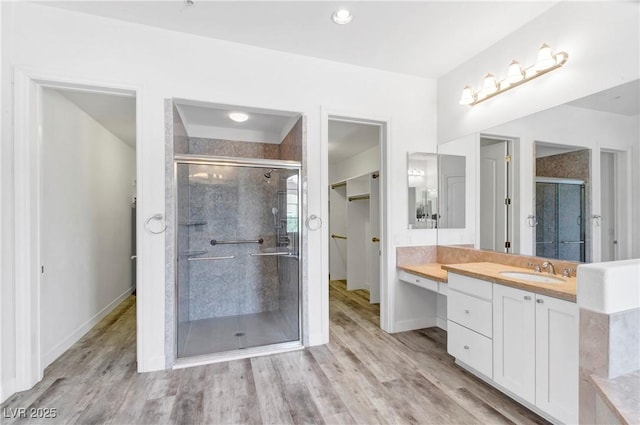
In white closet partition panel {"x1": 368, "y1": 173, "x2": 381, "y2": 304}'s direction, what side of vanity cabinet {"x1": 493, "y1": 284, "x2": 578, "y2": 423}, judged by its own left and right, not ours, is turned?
right

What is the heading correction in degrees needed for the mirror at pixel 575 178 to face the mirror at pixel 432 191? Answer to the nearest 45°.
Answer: approximately 90° to its right

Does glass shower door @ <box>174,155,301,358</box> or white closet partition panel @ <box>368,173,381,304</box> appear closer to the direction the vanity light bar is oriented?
the glass shower door

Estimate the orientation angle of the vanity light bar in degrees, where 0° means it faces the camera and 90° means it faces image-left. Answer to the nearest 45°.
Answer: approximately 45°

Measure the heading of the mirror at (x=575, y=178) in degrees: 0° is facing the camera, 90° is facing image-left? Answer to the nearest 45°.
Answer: approximately 45°

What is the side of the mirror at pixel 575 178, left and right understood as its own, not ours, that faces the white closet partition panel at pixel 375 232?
right

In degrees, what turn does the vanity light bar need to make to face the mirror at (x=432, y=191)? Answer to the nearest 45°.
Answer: approximately 90° to its right

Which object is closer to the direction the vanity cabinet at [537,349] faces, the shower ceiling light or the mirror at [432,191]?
the shower ceiling light

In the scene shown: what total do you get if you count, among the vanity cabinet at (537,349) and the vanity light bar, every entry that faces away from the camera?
0

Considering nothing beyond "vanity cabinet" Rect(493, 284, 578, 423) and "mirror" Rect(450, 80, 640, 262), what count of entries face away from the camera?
0

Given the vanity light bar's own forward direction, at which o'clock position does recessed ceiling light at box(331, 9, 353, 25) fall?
The recessed ceiling light is roughly at 12 o'clock from the vanity light bar.

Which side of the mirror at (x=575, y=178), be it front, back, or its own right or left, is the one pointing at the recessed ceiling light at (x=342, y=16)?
front
